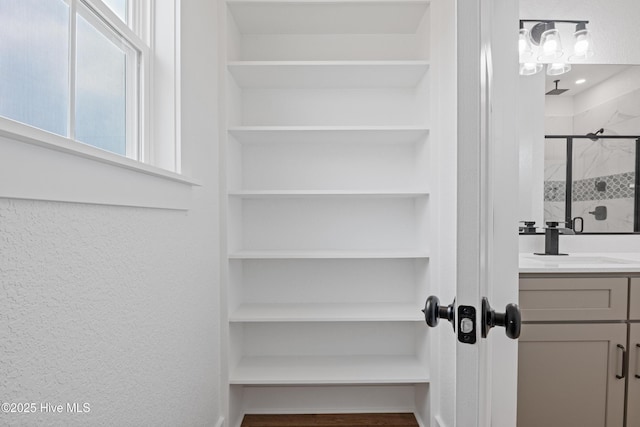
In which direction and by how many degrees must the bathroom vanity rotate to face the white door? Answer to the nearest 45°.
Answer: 0° — it already faces it

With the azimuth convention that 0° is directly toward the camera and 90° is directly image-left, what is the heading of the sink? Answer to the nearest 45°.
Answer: approximately 0°

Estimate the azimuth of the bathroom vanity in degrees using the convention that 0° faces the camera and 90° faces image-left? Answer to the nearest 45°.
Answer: approximately 0°
